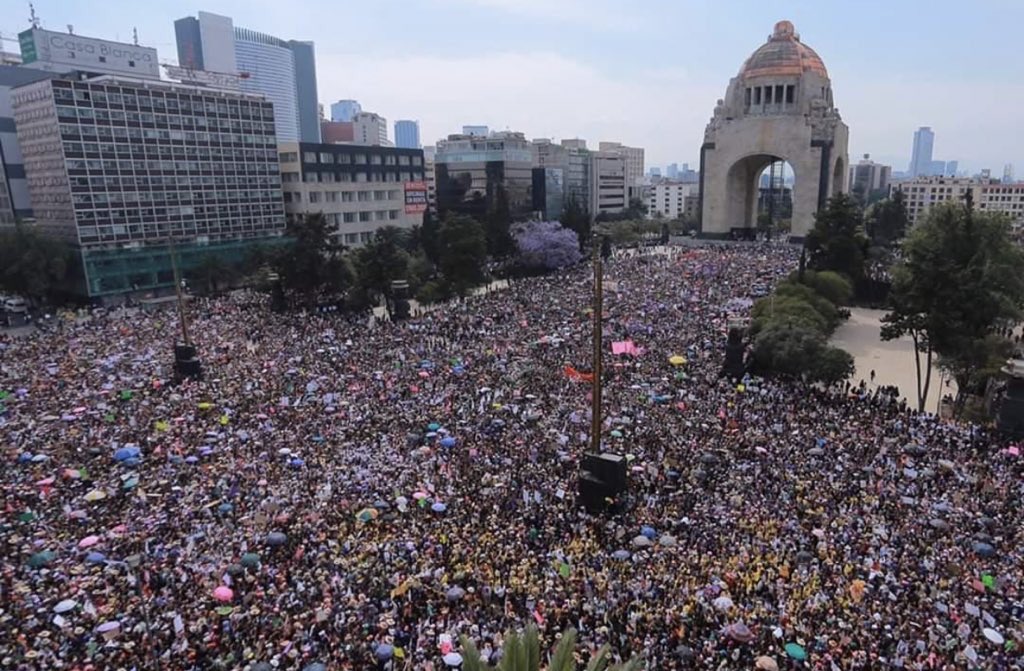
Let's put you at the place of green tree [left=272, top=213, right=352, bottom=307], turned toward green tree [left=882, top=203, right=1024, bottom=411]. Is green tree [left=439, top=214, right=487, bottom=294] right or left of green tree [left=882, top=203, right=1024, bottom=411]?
left

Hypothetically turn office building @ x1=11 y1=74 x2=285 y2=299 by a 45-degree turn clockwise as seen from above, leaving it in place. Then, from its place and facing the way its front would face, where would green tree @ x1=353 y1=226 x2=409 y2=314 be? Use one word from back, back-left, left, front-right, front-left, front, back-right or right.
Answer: front-left

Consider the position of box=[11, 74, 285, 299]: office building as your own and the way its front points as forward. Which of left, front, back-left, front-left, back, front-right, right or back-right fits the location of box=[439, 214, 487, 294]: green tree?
front

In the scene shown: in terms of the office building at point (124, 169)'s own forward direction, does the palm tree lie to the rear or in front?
in front

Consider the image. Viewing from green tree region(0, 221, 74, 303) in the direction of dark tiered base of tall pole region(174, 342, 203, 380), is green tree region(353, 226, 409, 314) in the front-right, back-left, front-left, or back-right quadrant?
front-left

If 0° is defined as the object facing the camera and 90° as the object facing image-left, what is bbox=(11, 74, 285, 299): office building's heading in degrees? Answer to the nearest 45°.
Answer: approximately 315°
